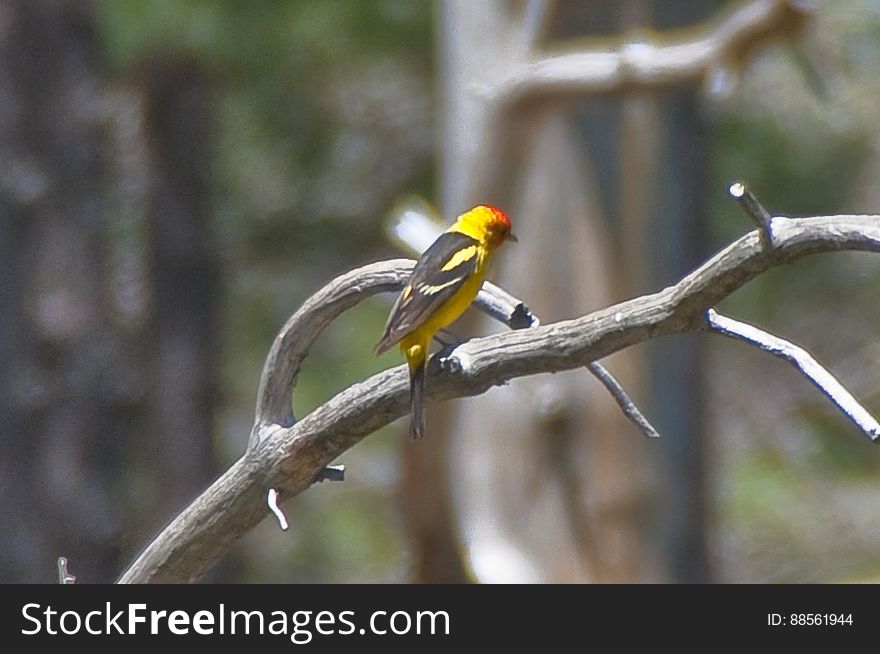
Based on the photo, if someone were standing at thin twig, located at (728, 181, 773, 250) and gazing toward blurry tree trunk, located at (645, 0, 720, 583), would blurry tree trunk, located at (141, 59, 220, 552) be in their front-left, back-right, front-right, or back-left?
front-left

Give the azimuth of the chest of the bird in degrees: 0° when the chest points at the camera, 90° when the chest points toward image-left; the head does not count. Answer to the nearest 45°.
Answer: approximately 270°

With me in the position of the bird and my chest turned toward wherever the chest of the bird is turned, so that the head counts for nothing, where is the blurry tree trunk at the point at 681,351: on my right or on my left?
on my left

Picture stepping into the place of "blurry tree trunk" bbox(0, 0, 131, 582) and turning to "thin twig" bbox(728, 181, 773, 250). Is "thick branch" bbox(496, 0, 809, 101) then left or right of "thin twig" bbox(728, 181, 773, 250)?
left

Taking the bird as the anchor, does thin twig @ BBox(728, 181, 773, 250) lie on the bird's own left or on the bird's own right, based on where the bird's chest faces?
on the bird's own right
